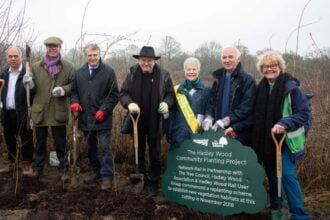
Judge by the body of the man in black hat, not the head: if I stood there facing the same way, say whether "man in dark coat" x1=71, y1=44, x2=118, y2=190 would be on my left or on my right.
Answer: on my right

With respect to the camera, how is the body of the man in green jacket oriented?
toward the camera

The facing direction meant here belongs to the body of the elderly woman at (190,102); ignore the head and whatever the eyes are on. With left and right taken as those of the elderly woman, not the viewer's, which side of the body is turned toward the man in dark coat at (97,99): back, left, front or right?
right

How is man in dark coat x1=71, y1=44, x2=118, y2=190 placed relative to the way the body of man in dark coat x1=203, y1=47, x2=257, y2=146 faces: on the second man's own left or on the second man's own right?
on the second man's own right

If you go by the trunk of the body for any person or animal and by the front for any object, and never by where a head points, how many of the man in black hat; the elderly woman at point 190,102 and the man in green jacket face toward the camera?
3

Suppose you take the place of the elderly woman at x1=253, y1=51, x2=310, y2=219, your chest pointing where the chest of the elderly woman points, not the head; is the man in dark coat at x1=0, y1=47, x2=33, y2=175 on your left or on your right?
on your right

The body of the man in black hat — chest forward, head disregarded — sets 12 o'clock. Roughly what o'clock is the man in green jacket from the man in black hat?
The man in green jacket is roughly at 4 o'clock from the man in black hat.

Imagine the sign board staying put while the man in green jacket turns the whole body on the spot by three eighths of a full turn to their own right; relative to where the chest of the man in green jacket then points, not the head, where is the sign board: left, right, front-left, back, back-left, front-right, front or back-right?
back

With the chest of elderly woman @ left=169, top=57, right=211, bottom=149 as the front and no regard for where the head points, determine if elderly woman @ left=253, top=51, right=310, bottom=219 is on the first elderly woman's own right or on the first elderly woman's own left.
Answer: on the first elderly woman's own left

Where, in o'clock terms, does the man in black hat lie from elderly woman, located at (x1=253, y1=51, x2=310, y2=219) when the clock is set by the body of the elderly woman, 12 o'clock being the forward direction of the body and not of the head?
The man in black hat is roughly at 2 o'clock from the elderly woman.

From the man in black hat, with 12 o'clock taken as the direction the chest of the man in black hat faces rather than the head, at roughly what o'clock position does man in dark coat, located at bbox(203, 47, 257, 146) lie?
The man in dark coat is roughly at 10 o'clock from the man in black hat.

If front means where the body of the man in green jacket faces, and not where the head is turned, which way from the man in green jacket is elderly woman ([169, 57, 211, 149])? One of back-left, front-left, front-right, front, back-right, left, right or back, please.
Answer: front-left

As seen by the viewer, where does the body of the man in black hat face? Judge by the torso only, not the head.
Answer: toward the camera

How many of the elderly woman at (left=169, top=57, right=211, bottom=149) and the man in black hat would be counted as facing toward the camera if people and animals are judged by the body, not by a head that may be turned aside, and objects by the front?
2

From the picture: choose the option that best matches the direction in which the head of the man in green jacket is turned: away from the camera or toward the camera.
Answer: toward the camera

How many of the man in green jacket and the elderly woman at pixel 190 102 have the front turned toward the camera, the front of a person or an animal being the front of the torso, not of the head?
2
